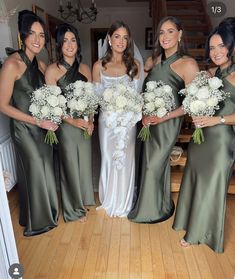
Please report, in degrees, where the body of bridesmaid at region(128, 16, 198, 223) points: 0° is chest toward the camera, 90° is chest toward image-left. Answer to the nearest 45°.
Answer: approximately 45°

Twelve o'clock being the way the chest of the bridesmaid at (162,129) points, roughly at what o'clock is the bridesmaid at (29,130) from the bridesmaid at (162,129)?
the bridesmaid at (29,130) is roughly at 1 o'clock from the bridesmaid at (162,129).

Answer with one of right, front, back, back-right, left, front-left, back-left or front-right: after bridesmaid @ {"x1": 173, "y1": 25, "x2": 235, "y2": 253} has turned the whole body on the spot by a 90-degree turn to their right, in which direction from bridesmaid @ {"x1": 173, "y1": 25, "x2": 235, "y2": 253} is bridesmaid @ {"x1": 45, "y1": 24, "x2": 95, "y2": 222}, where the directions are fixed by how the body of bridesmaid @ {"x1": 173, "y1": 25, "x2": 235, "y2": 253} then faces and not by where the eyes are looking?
front-left

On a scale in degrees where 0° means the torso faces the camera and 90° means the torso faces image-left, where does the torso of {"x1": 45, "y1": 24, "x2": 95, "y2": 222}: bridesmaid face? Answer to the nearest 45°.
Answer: approximately 315°

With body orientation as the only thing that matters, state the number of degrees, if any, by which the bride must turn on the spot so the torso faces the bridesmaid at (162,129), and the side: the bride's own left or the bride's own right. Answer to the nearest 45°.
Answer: approximately 90° to the bride's own left

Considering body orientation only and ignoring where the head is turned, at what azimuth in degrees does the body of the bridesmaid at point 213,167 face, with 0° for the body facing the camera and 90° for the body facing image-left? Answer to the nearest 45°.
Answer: approximately 45°
